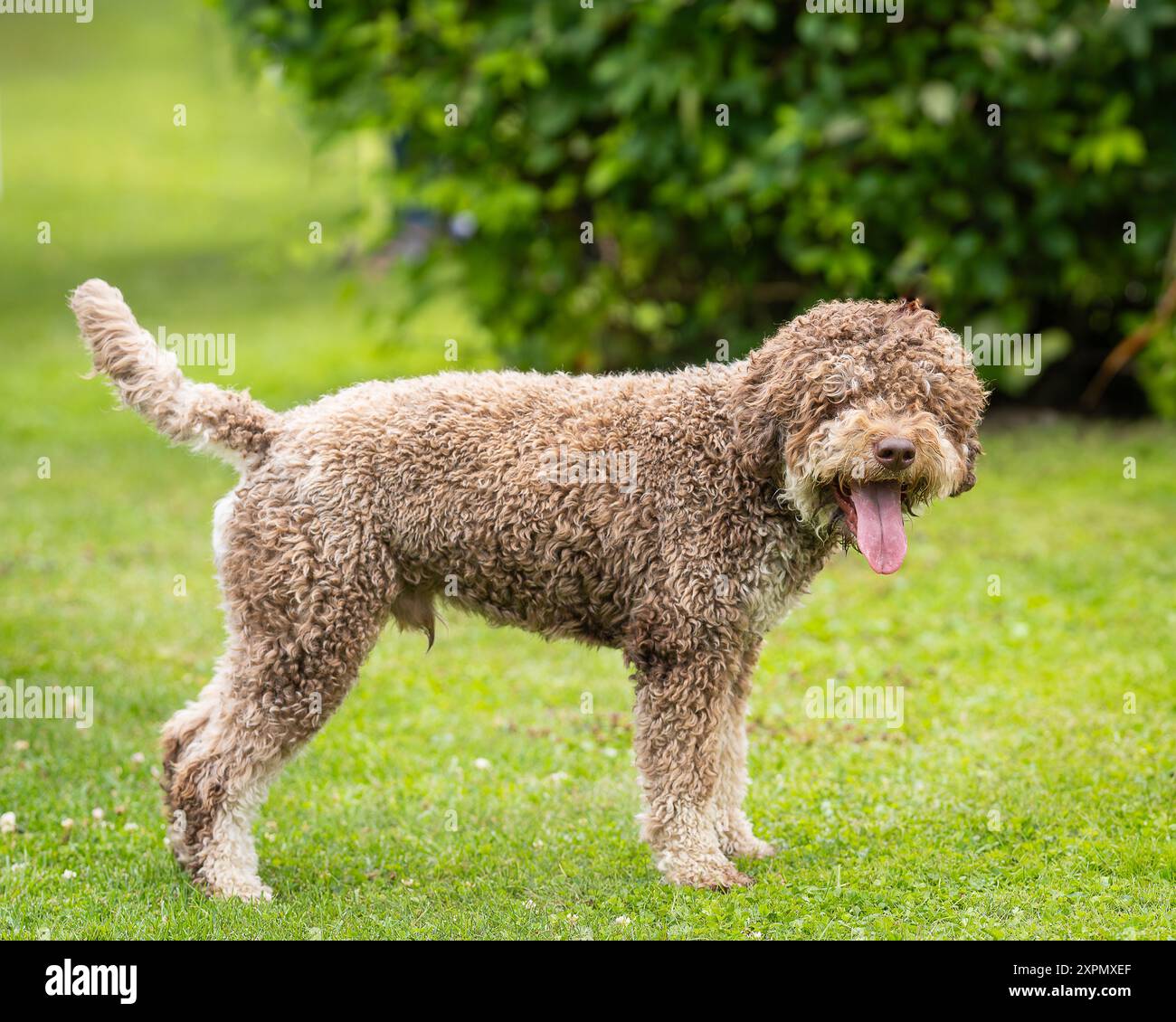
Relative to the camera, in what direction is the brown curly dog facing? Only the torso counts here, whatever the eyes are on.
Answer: to the viewer's right
